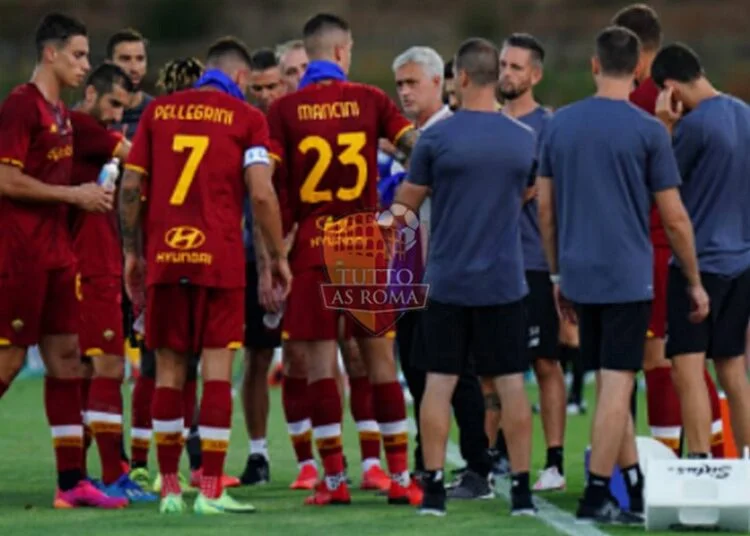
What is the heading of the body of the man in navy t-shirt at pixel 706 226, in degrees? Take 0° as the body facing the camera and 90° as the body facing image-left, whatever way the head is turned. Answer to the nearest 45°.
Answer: approximately 135°

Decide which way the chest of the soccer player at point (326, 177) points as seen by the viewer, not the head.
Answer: away from the camera

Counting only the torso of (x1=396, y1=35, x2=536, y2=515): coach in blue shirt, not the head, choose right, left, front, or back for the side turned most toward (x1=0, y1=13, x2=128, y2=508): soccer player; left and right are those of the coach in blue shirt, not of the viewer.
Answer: left

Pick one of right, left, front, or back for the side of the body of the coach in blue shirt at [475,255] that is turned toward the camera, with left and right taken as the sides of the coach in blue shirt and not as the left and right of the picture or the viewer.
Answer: back

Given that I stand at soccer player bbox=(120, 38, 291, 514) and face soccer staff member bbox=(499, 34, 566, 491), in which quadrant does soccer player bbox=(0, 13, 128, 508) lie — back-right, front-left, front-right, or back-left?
back-left

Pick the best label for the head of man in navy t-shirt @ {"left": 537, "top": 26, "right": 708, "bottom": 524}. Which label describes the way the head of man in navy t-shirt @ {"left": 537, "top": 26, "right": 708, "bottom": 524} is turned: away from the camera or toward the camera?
away from the camera

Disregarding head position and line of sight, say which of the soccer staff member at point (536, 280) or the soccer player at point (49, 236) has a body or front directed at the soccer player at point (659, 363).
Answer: the soccer player at point (49, 236)

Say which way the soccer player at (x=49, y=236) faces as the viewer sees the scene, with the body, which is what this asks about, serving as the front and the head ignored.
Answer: to the viewer's right
